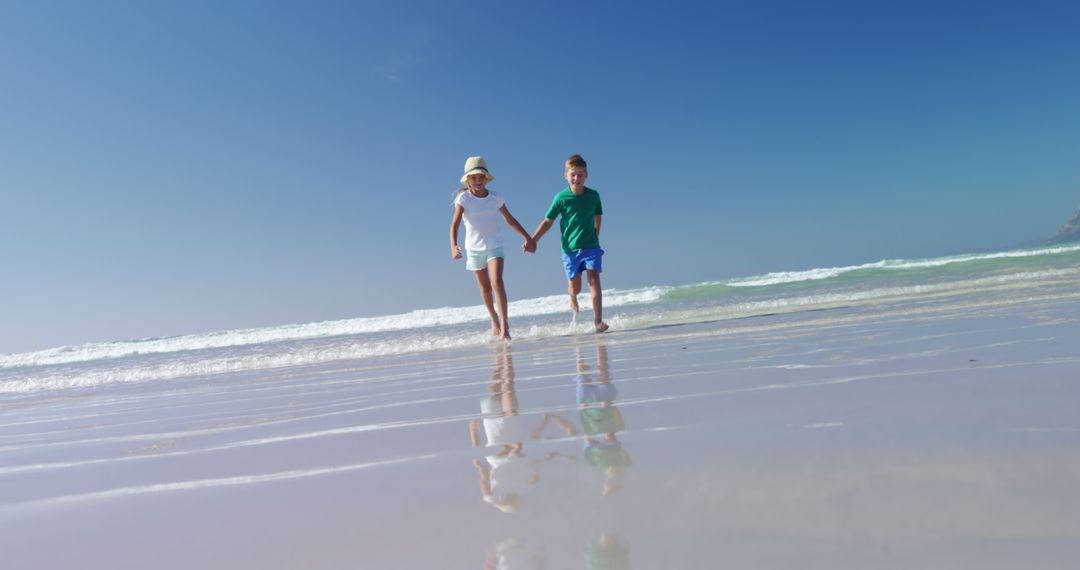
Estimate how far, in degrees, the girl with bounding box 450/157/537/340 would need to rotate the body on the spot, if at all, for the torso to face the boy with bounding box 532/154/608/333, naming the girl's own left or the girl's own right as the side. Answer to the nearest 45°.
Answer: approximately 90° to the girl's own left

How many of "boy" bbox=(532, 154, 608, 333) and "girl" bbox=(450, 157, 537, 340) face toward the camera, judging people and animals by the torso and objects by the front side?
2

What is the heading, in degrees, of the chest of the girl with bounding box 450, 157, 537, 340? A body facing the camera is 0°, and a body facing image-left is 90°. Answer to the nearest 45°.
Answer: approximately 0°

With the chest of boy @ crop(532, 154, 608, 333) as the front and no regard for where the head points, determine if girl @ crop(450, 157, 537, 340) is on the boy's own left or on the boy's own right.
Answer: on the boy's own right

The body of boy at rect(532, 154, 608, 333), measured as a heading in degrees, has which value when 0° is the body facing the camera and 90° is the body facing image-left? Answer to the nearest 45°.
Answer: approximately 0°
